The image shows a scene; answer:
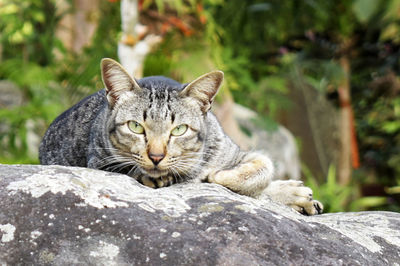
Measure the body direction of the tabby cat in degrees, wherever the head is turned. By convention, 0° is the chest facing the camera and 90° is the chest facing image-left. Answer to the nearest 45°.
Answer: approximately 315°
